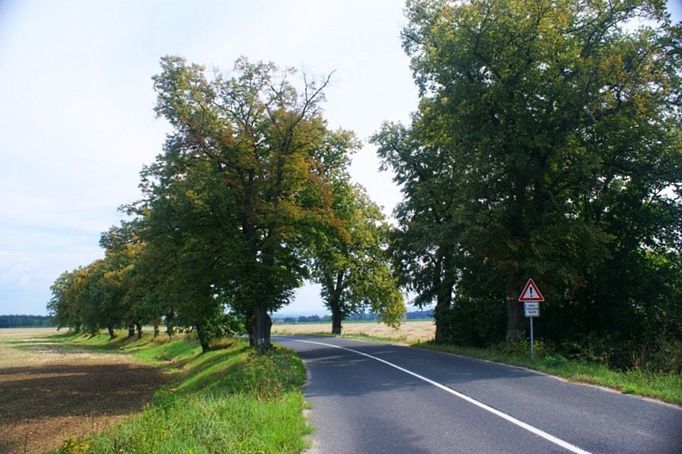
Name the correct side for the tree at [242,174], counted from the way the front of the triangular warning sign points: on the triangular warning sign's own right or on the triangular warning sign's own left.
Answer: on the triangular warning sign's own right

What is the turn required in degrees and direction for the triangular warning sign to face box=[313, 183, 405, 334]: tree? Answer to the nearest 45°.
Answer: approximately 135° to its right

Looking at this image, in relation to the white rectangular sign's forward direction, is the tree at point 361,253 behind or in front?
behind

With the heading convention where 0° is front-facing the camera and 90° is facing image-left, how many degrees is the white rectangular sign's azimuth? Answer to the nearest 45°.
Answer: approximately 0°

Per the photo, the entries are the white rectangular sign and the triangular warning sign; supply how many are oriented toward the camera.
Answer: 2
